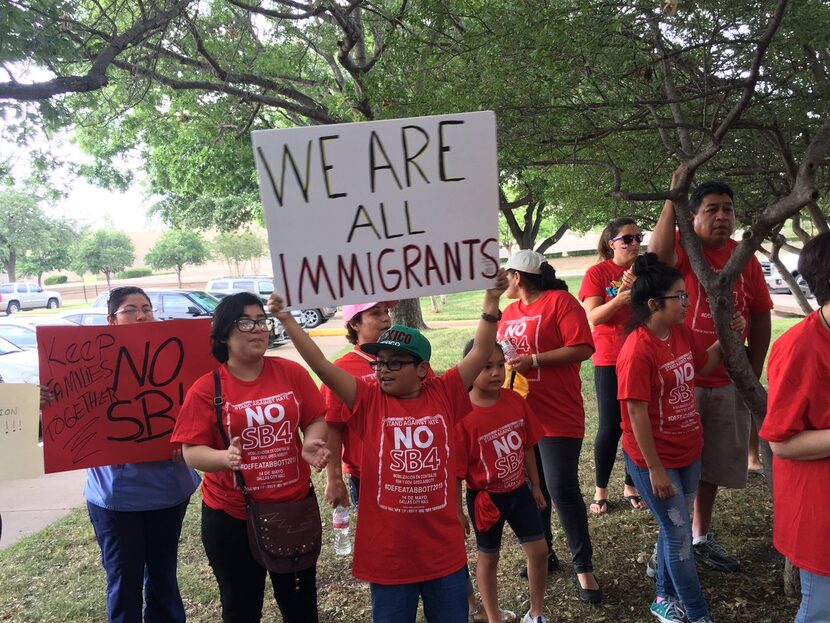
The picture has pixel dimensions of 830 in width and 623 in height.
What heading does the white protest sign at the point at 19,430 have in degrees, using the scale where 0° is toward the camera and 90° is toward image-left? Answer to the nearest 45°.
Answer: approximately 0°

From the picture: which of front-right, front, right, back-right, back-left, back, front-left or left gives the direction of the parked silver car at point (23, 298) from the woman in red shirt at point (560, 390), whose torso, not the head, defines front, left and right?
right

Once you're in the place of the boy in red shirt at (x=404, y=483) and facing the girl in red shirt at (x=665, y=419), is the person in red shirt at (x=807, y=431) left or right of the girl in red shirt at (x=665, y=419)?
right

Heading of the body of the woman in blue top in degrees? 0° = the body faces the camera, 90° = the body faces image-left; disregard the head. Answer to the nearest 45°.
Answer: approximately 0°

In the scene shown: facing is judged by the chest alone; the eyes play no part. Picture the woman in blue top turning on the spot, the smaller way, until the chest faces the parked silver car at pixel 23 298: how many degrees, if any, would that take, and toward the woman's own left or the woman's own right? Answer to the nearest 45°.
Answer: approximately 180°
